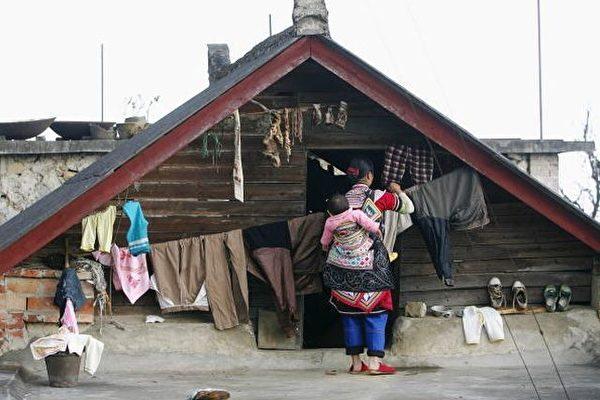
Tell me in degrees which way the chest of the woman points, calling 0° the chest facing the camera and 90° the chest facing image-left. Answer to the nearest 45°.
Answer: approximately 225°

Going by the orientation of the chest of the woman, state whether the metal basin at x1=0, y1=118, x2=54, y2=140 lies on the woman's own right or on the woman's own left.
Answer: on the woman's own left

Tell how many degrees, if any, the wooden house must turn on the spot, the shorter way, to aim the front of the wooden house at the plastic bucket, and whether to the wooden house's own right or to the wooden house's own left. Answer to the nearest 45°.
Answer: approximately 45° to the wooden house's own right

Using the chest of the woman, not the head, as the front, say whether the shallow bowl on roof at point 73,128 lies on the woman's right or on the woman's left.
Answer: on the woman's left

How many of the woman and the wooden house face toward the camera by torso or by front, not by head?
1

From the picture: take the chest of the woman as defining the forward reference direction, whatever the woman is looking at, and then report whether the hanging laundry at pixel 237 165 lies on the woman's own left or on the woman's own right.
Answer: on the woman's own left

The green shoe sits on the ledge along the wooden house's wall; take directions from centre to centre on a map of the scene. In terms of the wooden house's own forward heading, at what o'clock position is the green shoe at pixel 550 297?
The green shoe is roughly at 9 o'clock from the wooden house.

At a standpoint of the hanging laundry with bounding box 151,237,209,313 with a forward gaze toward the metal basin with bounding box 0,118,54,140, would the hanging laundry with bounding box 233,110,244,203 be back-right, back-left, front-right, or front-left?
back-right
